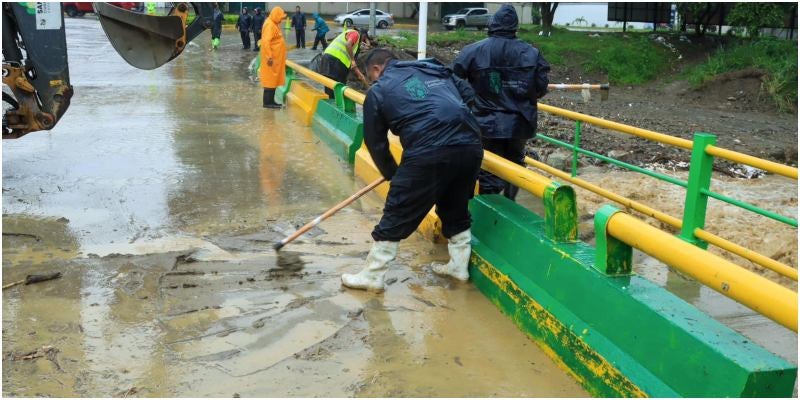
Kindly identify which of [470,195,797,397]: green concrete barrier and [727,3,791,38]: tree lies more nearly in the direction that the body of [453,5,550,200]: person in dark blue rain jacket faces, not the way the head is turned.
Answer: the tree

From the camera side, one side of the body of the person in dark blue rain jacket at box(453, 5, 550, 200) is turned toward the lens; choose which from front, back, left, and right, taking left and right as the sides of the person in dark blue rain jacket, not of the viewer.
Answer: back

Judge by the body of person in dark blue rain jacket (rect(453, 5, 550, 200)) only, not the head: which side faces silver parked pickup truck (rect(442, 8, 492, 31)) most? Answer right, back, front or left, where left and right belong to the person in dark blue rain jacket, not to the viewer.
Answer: front

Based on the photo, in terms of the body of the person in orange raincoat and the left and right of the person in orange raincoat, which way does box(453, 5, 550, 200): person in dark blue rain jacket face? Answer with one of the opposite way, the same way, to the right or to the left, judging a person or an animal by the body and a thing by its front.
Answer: to the left

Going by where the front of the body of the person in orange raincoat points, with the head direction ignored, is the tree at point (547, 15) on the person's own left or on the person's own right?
on the person's own left

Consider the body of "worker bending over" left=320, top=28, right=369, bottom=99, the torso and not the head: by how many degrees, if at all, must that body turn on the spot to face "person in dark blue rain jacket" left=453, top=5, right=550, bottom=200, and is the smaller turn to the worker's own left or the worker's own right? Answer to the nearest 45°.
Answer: approximately 90° to the worker's own right

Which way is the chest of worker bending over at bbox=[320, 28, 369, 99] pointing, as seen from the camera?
to the viewer's right

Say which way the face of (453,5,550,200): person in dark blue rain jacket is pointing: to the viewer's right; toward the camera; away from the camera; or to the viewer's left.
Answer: away from the camera

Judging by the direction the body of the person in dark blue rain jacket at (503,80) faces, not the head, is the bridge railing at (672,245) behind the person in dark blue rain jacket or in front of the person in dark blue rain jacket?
behind

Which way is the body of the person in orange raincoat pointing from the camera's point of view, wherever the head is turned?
to the viewer's right
